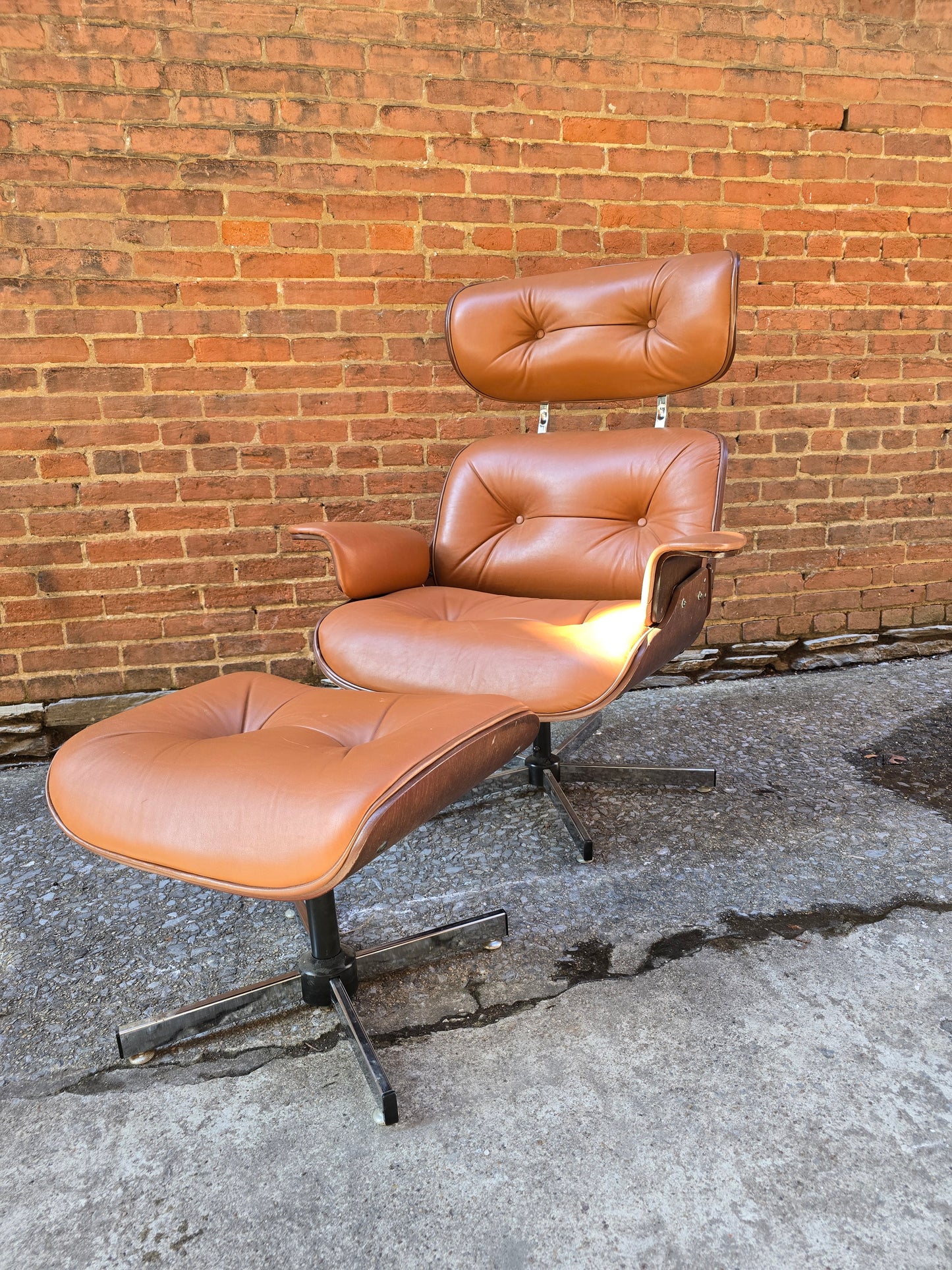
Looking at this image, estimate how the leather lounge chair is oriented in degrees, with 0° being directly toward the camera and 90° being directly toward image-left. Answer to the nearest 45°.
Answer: approximately 45°

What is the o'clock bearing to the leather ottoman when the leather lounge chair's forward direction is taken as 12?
The leather ottoman is roughly at 11 o'clock from the leather lounge chair.
